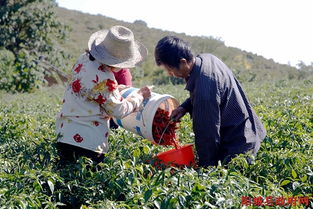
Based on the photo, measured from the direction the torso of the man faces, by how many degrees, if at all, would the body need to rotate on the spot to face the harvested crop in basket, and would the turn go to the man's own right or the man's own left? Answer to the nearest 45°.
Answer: approximately 45° to the man's own right

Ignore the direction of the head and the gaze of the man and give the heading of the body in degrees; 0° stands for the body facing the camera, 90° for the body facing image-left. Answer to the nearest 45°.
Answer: approximately 90°

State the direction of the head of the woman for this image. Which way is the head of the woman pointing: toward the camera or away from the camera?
away from the camera

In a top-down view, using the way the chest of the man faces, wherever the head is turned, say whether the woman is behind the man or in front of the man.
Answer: in front

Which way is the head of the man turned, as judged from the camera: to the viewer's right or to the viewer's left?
to the viewer's left

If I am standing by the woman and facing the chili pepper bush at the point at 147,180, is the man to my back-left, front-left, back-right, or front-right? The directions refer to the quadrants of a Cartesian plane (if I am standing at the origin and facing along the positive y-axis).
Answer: front-left
